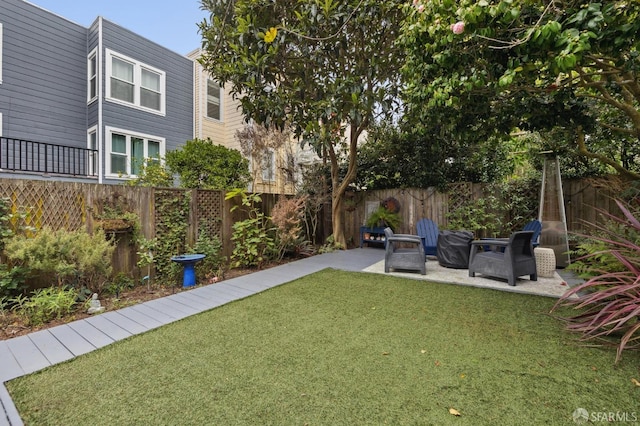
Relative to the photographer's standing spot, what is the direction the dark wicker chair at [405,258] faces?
facing to the right of the viewer

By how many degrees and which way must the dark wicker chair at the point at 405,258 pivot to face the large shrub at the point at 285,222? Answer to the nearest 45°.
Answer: approximately 180°

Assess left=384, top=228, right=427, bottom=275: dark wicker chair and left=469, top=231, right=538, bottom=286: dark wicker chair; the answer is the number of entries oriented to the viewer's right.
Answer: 1

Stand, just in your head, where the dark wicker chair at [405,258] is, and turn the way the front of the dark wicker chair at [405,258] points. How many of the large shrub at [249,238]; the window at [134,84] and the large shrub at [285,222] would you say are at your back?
3

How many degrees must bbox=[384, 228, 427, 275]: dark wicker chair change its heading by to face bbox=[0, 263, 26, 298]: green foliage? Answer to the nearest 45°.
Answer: approximately 135° to its right

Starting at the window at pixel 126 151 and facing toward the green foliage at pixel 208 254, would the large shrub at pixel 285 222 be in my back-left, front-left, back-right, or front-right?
front-left

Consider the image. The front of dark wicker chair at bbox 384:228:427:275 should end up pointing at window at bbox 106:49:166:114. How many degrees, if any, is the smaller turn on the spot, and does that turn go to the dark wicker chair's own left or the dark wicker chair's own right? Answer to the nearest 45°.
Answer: approximately 180°

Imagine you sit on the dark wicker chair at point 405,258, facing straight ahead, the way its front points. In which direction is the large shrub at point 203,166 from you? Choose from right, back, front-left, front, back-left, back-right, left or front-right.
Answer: back

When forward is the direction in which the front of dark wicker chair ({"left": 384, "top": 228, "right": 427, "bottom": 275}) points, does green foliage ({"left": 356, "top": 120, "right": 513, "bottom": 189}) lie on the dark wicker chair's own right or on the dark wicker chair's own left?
on the dark wicker chair's own left

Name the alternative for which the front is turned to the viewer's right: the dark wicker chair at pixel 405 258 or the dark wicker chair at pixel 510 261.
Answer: the dark wicker chair at pixel 405 258
